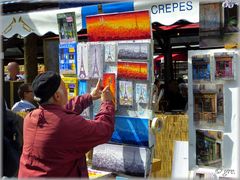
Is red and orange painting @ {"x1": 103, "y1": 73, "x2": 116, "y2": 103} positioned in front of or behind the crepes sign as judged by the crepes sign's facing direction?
in front

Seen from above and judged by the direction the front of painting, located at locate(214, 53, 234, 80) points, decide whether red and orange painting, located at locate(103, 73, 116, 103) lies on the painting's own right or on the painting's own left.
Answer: on the painting's own right

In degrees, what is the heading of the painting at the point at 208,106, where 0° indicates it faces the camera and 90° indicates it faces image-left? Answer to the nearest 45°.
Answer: approximately 0°

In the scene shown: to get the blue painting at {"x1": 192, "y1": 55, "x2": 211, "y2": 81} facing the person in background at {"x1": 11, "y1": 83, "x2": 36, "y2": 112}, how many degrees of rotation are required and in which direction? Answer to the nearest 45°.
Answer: approximately 90° to its right

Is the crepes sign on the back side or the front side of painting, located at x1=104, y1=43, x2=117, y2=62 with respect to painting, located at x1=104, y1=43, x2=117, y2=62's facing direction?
on the back side

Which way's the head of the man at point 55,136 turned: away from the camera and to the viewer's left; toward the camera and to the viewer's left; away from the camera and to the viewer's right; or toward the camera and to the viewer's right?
away from the camera and to the viewer's right
